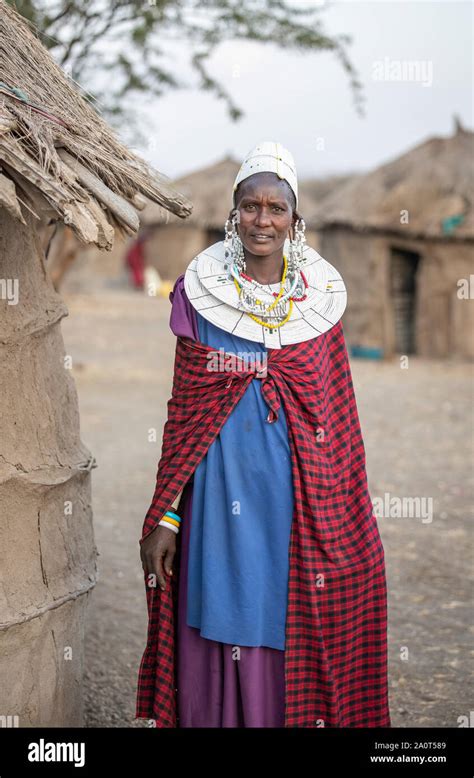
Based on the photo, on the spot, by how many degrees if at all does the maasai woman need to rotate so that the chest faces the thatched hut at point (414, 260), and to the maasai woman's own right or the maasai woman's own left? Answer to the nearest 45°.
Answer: approximately 180°

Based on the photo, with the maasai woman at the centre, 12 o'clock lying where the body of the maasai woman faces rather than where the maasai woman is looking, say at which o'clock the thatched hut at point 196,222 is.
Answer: The thatched hut is roughly at 6 o'clock from the maasai woman.

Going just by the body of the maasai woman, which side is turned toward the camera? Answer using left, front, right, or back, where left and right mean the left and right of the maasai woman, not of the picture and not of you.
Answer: front
